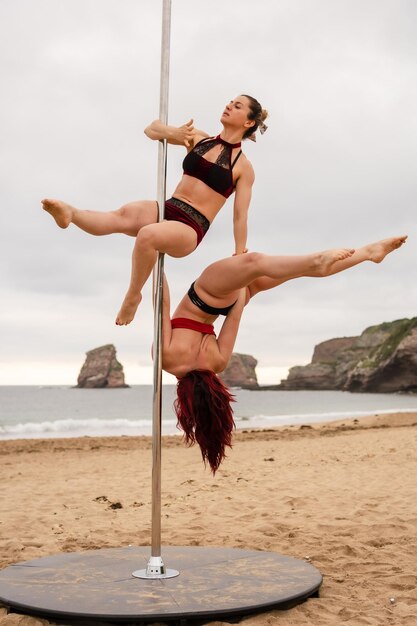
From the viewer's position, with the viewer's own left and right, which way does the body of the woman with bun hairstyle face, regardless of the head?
facing the viewer and to the left of the viewer
